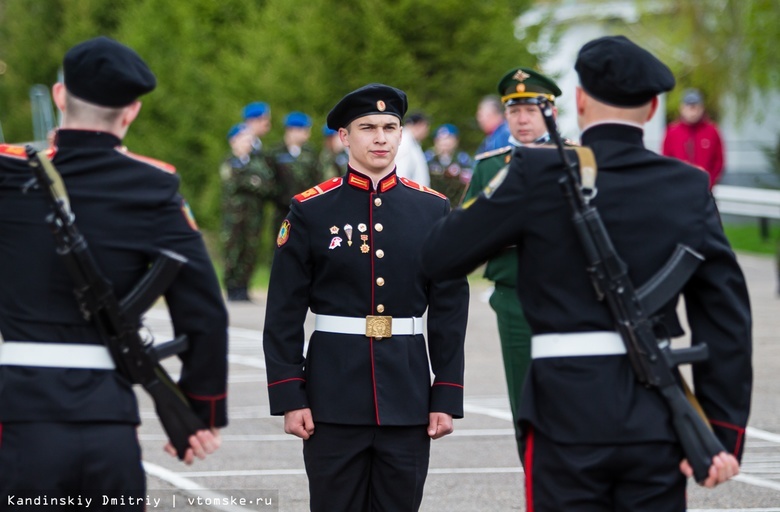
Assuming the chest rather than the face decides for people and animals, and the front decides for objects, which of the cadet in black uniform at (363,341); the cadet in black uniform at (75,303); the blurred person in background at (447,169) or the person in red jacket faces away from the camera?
the cadet in black uniform at (75,303)

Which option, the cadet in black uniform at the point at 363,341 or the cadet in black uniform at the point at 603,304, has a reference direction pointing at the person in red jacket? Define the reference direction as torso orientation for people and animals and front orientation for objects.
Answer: the cadet in black uniform at the point at 603,304

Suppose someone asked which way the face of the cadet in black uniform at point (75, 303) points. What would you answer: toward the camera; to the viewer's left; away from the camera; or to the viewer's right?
away from the camera

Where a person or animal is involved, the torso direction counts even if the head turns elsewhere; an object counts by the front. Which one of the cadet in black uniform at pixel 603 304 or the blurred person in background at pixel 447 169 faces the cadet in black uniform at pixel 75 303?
the blurred person in background

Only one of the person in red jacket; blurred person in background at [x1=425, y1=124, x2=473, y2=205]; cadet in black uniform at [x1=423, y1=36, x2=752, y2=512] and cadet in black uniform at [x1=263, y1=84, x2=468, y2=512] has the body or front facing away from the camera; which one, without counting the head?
cadet in black uniform at [x1=423, y1=36, x2=752, y2=512]

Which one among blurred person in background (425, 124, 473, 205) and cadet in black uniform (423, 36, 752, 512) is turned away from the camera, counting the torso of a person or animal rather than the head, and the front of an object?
the cadet in black uniform

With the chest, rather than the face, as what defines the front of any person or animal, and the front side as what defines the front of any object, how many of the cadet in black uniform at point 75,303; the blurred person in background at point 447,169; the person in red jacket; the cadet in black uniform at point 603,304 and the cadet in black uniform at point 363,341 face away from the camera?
2

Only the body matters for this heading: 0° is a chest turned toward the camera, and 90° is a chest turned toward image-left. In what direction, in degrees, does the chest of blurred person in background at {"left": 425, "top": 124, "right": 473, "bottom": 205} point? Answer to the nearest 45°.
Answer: approximately 0°

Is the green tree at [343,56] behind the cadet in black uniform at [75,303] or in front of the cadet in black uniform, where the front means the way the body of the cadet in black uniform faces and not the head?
in front

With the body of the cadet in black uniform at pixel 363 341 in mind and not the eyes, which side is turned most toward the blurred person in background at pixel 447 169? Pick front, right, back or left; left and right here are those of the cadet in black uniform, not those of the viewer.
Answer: back

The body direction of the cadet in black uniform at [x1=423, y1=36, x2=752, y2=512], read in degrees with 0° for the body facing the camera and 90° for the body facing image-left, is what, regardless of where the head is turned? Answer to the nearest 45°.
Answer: approximately 180°

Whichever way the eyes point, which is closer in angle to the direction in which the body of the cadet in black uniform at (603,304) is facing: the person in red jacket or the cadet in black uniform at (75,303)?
the person in red jacket

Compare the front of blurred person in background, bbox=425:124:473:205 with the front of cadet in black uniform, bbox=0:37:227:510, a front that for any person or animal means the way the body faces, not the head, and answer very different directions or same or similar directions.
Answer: very different directions

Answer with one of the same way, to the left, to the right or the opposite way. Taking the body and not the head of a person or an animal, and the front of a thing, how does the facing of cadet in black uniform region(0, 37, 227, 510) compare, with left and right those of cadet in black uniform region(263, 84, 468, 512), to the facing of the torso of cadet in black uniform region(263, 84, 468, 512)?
the opposite way

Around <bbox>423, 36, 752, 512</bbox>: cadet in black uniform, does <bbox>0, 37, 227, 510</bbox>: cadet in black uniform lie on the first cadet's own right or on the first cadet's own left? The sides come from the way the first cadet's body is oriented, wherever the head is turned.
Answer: on the first cadet's own left

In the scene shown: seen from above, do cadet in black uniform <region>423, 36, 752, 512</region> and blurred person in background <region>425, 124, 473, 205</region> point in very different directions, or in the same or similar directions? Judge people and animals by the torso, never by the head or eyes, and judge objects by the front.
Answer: very different directions
